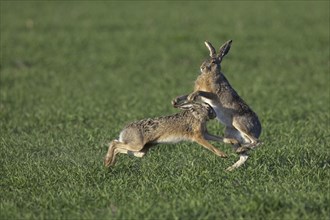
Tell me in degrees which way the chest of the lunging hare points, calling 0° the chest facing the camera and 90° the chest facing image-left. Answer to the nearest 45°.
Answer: approximately 270°

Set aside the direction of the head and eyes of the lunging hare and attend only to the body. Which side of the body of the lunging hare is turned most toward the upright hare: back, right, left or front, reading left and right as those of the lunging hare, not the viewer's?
front
